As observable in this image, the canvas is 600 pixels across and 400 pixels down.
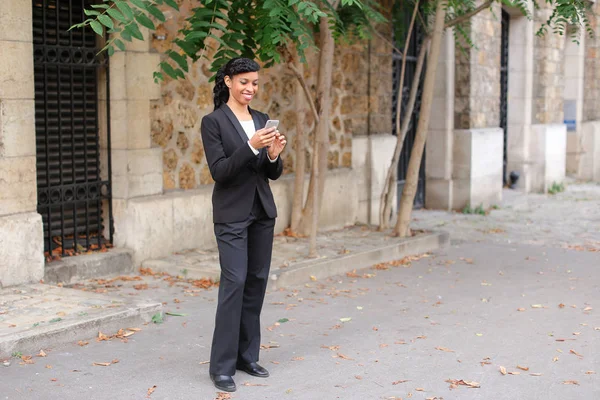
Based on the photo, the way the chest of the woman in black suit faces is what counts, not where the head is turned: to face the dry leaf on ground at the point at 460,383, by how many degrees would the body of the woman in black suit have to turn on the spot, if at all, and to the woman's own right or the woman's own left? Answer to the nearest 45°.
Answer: approximately 45° to the woman's own left

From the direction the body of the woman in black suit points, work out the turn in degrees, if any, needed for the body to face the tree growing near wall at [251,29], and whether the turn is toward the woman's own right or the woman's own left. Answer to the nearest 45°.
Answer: approximately 135° to the woman's own left

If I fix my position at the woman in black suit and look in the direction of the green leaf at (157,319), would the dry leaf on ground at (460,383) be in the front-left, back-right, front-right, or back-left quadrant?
back-right

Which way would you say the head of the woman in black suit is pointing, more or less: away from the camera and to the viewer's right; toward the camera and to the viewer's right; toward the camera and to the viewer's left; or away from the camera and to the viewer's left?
toward the camera and to the viewer's right

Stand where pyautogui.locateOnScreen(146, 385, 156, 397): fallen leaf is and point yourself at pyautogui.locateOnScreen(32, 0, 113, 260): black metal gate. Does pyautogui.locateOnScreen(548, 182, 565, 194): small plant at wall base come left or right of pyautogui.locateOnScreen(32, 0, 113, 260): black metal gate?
right

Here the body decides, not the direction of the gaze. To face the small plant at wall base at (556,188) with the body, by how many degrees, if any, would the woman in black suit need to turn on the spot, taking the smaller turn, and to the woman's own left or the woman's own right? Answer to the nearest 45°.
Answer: approximately 90° to the woman's own left

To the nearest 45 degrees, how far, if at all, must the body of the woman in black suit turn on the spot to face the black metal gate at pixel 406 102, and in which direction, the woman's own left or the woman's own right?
approximately 135° to the woman's own left

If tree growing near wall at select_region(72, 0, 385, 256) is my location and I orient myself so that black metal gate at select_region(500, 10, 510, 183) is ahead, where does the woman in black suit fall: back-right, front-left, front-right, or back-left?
back-right

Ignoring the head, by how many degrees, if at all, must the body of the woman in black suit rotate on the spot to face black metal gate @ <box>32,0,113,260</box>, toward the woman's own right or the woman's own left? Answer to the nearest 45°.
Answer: approximately 180°
